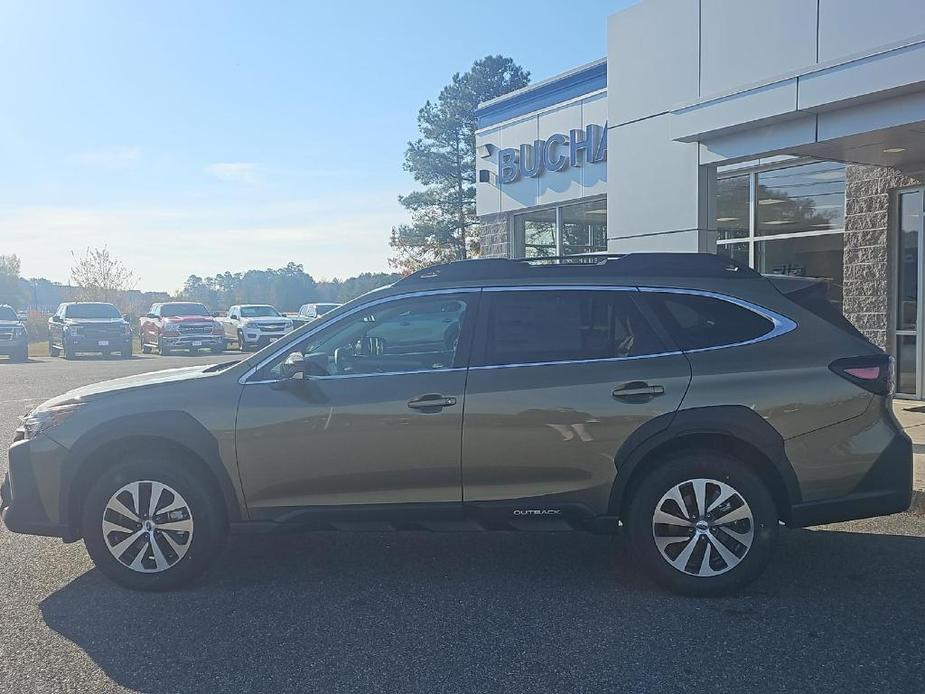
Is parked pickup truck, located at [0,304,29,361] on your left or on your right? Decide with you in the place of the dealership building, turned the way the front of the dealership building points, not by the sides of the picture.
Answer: on your right

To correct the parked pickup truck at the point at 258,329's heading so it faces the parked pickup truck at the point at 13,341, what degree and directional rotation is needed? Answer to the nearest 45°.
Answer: approximately 135° to its right

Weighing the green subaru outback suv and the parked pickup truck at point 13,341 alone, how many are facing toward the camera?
1

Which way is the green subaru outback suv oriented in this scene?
to the viewer's left

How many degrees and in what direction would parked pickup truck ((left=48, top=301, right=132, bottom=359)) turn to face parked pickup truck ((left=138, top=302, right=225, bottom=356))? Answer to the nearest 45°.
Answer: approximately 45° to its left

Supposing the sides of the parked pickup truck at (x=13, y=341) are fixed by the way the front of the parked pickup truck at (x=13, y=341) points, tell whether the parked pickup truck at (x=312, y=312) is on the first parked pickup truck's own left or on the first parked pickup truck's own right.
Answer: on the first parked pickup truck's own left

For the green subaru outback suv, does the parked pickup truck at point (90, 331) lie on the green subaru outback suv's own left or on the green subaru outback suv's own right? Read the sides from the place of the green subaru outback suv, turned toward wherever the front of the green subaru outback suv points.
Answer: on the green subaru outback suv's own right

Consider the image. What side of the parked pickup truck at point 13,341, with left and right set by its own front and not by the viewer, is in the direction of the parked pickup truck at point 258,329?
left

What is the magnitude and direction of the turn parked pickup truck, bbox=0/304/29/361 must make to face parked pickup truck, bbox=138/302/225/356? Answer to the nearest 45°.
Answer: approximately 90° to its left

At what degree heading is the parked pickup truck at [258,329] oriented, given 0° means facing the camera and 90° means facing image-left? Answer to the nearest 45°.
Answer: approximately 315°
